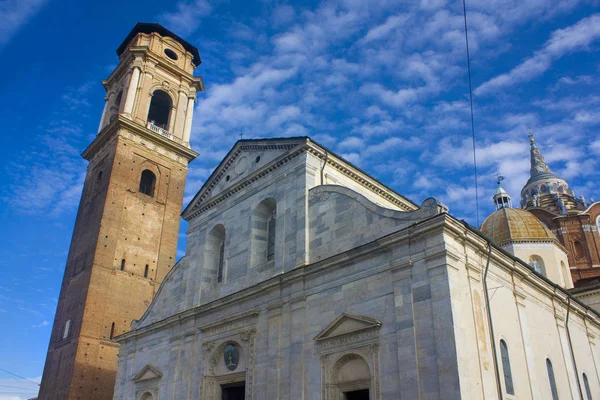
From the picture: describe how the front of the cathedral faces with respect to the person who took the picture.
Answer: facing the viewer and to the left of the viewer

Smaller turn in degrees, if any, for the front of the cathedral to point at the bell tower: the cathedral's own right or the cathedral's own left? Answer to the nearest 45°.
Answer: approximately 90° to the cathedral's own right
